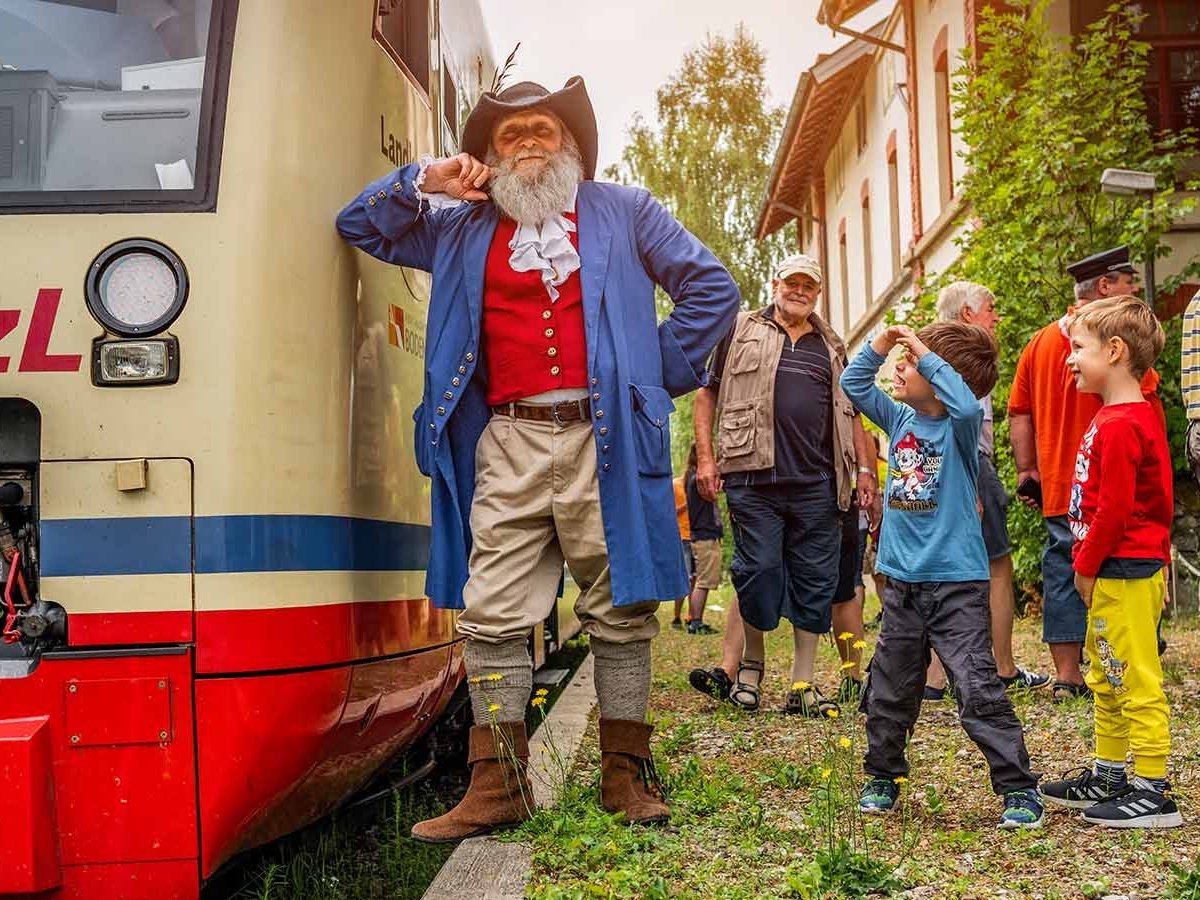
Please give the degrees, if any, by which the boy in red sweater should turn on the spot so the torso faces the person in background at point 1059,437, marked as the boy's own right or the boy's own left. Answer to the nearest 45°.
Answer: approximately 90° to the boy's own right

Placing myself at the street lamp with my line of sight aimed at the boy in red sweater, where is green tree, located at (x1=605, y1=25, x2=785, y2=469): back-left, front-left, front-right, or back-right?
back-right

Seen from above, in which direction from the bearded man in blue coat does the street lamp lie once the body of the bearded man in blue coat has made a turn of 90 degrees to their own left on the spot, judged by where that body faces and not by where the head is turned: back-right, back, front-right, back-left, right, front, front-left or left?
front-left

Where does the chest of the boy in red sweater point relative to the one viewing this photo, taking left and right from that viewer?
facing to the left of the viewer

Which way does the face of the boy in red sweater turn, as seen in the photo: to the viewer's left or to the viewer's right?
to the viewer's left

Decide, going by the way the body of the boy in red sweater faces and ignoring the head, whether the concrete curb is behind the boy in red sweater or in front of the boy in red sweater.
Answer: in front

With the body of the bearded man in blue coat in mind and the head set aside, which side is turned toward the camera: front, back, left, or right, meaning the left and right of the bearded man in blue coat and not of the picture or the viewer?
front

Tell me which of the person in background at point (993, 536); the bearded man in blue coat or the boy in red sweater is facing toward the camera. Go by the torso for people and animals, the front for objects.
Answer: the bearded man in blue coat

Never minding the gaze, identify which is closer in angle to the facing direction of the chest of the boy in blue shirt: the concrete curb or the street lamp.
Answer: the concrete curb

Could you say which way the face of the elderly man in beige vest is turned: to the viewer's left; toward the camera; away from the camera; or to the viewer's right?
toward the camera

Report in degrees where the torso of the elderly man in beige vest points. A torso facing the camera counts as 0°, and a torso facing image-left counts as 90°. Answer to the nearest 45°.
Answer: approximately 0°
